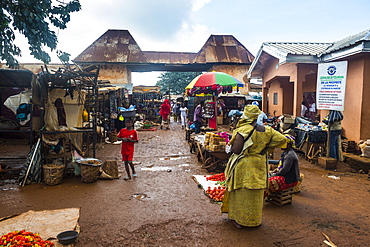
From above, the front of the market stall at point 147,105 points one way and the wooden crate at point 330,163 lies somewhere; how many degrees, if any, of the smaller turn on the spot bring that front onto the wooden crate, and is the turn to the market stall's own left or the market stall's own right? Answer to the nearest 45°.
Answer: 0° — it already faces it

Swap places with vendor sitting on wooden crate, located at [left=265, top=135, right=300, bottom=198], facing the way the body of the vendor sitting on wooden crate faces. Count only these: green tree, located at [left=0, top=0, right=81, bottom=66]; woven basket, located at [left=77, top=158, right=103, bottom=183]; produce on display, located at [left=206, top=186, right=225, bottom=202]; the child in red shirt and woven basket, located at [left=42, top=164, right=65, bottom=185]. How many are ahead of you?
5

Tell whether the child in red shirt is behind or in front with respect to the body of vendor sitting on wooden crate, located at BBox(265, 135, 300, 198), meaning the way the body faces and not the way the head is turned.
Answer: in front

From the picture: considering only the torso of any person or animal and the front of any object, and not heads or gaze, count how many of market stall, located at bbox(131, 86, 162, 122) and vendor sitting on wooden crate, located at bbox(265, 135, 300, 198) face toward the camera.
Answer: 1

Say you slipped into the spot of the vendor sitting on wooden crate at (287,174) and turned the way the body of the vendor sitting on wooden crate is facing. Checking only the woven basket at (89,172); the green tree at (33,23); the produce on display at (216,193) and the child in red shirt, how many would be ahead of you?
4

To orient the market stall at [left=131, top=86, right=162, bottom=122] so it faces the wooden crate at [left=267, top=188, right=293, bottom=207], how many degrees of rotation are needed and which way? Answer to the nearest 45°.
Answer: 0° — it already faces it

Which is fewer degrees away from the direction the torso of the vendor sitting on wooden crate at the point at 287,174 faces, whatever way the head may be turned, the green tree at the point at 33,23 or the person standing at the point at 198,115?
the green tree

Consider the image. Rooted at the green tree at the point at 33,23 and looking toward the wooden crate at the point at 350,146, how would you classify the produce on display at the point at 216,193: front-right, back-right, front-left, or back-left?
front-right

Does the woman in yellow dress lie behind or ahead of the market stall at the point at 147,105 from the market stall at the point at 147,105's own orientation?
ahead

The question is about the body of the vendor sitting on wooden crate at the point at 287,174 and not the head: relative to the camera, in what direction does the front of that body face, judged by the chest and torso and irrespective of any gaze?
to the viewer's left

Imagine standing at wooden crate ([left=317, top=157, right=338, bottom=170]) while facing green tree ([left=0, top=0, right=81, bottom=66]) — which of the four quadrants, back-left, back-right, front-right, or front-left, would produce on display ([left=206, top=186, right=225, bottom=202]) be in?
front-left

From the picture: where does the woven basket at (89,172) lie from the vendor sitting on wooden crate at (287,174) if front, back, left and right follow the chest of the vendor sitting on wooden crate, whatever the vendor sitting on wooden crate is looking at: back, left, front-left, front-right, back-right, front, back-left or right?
front

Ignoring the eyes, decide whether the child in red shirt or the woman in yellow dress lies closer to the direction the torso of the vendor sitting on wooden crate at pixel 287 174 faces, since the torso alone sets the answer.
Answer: the child in red shirt

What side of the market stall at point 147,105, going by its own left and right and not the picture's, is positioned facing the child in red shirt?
front
